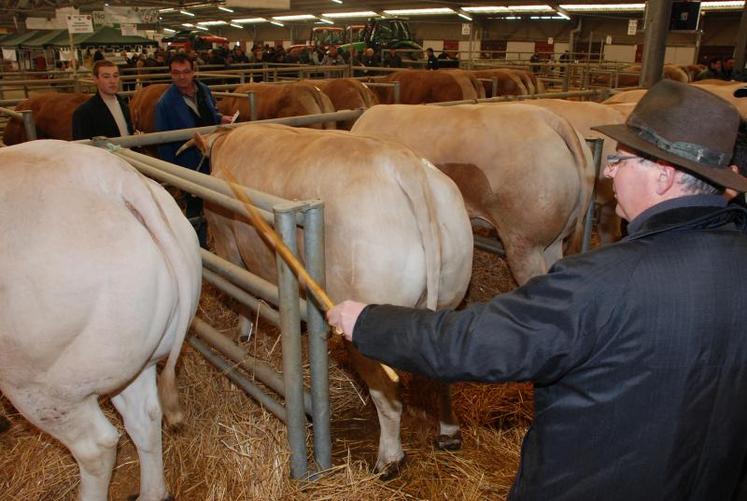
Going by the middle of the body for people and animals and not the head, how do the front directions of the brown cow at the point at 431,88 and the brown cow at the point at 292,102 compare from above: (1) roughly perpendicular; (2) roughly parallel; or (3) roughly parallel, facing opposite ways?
roughly parallel

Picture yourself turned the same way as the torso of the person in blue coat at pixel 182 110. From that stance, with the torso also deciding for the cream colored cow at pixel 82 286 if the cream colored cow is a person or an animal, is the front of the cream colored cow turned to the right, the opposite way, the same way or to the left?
the opposite way

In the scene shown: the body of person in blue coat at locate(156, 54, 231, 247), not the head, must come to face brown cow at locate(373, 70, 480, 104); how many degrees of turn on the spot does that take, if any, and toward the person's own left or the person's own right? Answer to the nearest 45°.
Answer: approximately 90° to the person's own left

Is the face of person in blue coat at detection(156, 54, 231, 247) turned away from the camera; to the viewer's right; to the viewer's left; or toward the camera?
toward the camera

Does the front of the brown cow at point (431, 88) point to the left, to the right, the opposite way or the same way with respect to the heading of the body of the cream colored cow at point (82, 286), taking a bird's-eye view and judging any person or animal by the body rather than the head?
the same way

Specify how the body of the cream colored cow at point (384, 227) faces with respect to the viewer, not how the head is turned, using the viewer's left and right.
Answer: facing away from the viewer and to the left of the viewer

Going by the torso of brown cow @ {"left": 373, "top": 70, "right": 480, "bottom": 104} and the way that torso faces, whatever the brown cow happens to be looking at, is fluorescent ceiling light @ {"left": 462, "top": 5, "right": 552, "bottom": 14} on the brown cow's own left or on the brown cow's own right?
on the brown cow's own right

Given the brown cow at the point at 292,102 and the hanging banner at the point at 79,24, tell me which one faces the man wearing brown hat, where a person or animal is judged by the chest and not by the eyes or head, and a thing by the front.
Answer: the hanging banner

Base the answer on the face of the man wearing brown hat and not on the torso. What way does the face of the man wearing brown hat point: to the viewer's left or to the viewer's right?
to the viewer's left

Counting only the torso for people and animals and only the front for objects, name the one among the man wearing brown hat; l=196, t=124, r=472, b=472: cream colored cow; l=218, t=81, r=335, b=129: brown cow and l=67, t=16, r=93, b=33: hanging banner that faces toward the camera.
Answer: the hanging banner

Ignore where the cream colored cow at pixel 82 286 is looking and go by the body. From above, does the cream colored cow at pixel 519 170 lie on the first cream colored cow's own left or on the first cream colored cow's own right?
on the first cream colored cow's own right

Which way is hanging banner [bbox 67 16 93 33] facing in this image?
toward the camera

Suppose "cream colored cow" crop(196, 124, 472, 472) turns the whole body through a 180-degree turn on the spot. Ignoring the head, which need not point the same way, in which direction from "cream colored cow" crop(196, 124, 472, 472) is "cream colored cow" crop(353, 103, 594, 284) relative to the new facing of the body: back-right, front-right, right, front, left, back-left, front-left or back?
left

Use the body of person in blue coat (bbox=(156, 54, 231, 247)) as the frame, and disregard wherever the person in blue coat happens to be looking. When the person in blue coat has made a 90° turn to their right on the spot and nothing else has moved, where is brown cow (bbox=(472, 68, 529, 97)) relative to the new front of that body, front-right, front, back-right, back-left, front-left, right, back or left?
back

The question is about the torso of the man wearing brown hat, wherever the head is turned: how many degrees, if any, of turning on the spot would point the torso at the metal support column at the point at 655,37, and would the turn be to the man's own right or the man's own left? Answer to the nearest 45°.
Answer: approximately 45° to the man's own right

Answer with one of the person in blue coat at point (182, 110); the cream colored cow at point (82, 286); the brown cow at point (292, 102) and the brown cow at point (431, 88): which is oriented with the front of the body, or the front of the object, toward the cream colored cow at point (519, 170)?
the person in blue coat
